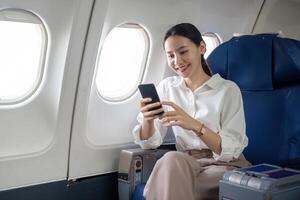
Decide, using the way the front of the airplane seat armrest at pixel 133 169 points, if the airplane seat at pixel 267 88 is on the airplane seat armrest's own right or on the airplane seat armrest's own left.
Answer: on the airplane seat armrest's own left

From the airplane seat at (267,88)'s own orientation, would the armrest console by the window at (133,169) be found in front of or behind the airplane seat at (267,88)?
in front

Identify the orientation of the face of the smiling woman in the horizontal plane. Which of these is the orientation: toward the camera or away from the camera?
toward the camera

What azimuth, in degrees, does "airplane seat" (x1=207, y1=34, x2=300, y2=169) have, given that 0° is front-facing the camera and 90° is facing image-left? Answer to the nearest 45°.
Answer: approximately 45°

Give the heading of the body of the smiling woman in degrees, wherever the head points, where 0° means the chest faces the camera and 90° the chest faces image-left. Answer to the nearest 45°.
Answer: approximately 45°

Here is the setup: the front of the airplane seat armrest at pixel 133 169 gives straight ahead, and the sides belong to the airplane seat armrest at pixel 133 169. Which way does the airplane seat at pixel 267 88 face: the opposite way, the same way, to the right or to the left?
the same way

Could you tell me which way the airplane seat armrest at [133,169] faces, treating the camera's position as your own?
facing the viewer and to the left of the viewer
